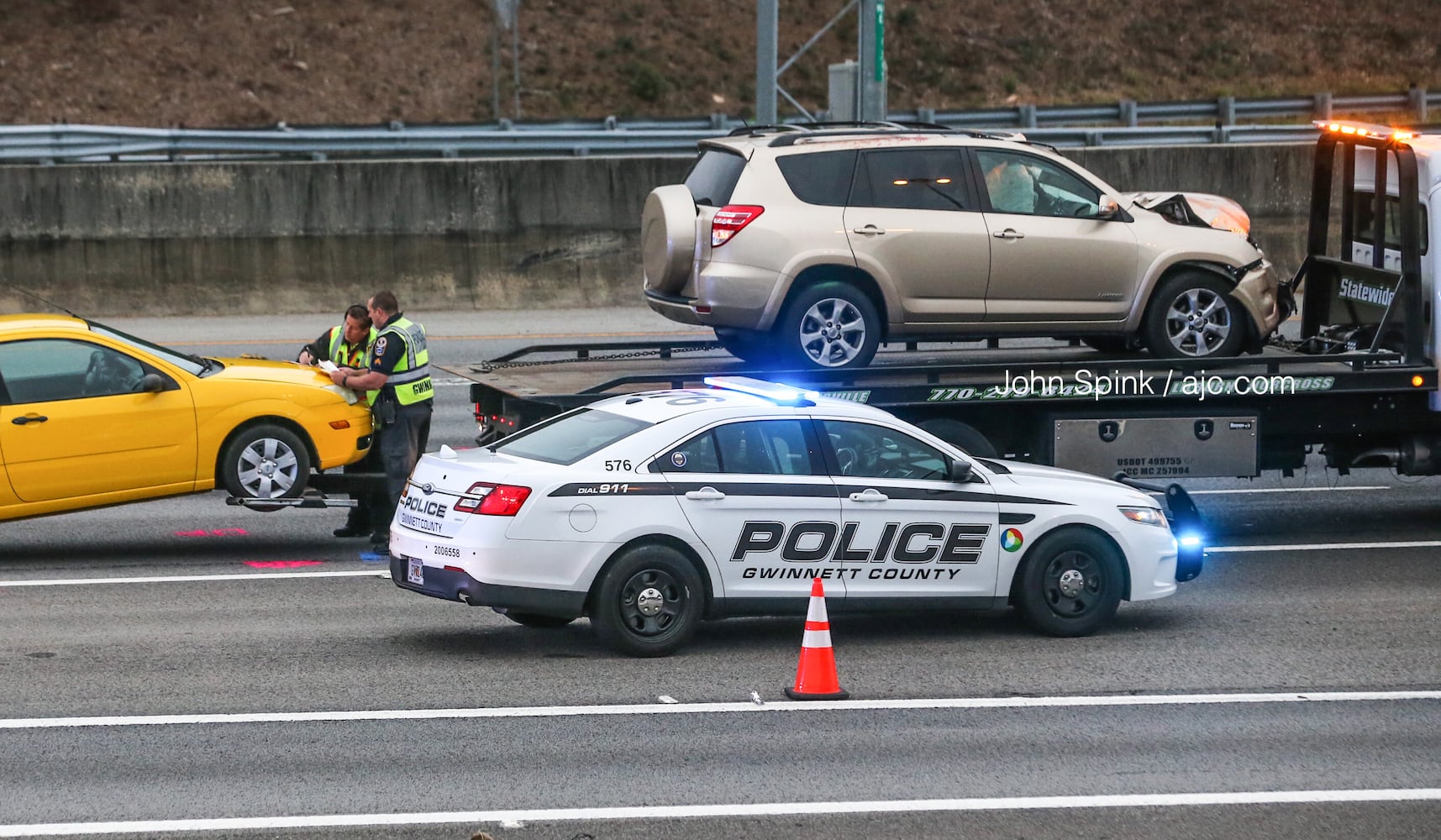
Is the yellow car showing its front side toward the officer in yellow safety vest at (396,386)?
yes

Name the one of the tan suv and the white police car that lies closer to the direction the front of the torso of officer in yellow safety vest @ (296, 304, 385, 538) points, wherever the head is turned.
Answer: the white police car

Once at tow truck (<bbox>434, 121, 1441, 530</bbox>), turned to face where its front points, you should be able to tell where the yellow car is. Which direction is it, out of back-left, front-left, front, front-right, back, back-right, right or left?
back

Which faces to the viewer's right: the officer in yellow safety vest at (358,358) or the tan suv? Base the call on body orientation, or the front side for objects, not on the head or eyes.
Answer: the tan suv

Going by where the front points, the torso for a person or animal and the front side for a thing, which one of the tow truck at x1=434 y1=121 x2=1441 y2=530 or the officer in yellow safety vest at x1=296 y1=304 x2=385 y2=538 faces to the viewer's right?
the tow truck

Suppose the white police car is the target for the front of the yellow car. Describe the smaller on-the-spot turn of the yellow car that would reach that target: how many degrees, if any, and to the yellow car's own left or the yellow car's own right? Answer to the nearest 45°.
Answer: approximately 45° to the yellow car's own right

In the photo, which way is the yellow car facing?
to the viewer's right

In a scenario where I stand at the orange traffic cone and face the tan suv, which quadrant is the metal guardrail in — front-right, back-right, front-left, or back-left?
front-left

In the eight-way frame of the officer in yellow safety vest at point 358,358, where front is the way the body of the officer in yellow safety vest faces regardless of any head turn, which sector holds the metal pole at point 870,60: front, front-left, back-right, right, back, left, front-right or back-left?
back

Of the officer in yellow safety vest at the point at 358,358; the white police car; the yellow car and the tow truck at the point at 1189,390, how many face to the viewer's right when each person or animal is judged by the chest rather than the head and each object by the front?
3

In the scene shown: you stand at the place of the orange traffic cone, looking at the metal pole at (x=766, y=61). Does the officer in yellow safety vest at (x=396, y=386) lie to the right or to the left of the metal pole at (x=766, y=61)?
left

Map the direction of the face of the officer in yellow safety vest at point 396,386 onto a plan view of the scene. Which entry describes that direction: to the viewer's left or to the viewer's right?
to the viewer's left

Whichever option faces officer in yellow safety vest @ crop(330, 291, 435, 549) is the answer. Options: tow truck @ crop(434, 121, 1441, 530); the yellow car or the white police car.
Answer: the yellow car

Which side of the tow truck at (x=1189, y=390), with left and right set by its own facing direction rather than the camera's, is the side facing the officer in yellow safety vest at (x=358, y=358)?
back

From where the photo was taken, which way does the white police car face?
to the viewer's right

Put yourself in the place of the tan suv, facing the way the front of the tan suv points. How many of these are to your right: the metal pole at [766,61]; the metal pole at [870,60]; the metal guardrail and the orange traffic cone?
1

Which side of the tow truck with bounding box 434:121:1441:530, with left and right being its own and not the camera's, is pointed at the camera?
right

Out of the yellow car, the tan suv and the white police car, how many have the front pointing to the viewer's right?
3

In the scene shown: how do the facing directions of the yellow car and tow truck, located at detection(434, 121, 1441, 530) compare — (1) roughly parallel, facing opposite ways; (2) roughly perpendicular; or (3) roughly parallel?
roughly parallel
